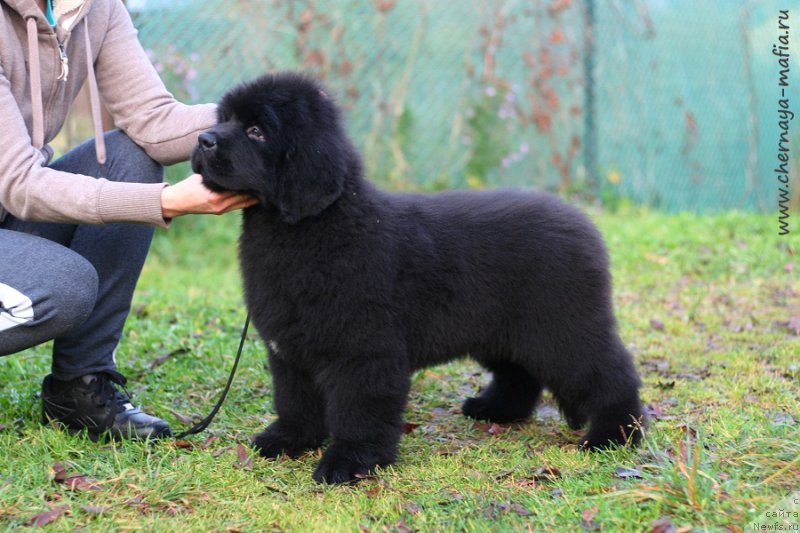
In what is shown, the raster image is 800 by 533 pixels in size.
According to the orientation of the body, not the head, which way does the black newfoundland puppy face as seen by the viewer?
to the viewer's left

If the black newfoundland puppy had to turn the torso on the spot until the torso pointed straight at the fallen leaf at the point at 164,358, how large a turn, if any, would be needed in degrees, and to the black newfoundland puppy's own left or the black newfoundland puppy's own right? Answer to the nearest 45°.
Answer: approximately 45° to the black newfoundland puppy's own right

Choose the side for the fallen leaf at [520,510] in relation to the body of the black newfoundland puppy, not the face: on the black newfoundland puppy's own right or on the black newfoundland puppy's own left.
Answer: on the black newfoundland puppy's own left

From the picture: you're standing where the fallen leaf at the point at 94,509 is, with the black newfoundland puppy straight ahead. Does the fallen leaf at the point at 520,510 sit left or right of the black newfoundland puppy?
right

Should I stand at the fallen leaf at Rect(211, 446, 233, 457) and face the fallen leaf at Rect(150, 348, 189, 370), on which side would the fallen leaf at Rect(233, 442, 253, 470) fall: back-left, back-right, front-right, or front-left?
back-right
